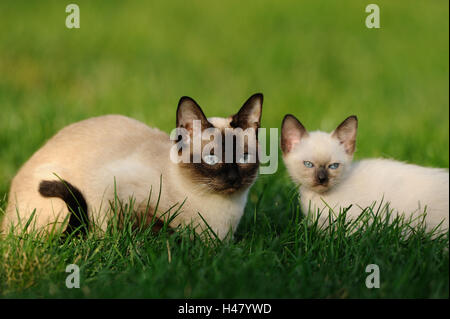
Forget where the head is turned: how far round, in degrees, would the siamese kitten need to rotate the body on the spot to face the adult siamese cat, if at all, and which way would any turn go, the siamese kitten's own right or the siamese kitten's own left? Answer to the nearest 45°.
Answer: approximately 45° to the siamese kitten's own left

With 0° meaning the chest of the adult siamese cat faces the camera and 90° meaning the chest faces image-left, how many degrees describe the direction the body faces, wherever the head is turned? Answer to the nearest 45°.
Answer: approximately 270°

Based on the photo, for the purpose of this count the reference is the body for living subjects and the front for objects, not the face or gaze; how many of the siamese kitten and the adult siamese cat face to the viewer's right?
1

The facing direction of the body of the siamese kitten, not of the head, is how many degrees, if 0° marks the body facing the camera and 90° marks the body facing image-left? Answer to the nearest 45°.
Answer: approximately 90°

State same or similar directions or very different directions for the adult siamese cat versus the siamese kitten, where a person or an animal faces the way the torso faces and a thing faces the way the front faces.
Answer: very different directions

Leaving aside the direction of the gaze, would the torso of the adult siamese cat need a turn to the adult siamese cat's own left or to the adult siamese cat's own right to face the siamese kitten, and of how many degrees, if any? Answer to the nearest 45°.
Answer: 0° — it already faces it
